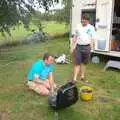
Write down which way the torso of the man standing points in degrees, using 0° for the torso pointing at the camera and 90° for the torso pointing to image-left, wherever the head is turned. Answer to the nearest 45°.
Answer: approximately 0°

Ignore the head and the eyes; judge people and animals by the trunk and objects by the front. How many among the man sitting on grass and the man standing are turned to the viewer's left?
0

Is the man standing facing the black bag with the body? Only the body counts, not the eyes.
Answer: yes

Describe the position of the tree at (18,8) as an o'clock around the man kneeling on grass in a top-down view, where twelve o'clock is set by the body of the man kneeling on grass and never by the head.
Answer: The tree is roughly at 7 o'clock from the man kneeling on grass.

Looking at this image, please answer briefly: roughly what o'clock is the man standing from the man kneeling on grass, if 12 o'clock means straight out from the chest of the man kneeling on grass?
The man standing is roughly at 9 o'clock from the man kneeling on grass.

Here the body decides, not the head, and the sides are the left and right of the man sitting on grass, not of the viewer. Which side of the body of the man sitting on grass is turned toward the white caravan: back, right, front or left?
left

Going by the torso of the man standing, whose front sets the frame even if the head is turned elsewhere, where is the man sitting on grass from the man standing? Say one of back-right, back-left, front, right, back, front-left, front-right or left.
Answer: front-right
